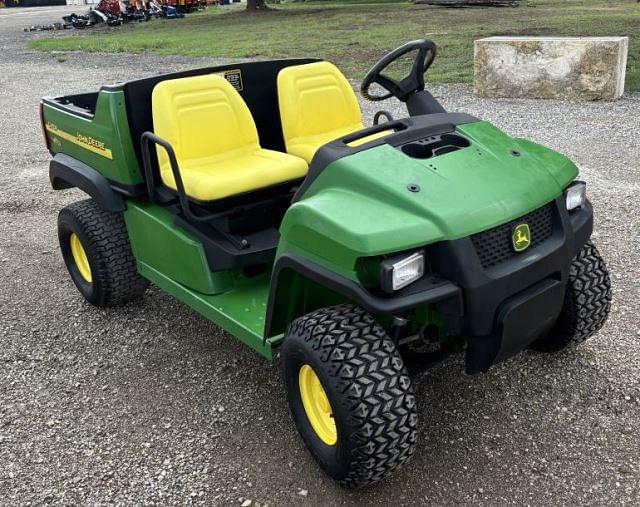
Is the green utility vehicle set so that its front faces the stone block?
no

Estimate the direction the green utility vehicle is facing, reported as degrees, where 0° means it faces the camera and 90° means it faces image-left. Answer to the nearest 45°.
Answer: approximately 315°
